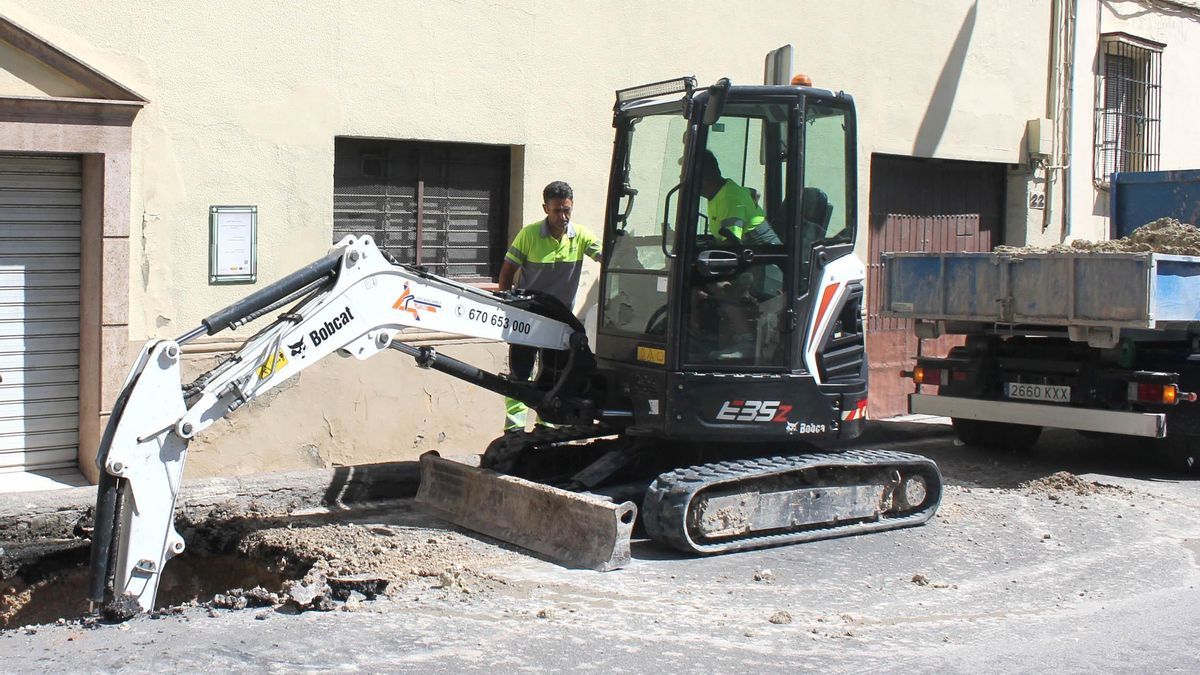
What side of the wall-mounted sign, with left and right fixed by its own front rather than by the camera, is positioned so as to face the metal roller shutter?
right

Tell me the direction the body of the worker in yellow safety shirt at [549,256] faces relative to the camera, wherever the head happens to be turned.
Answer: toward the camera

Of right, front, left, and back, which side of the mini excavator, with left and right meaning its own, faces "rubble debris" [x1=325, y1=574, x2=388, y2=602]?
front

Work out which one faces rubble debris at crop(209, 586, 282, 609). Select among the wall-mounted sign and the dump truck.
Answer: the wall-mounted sign

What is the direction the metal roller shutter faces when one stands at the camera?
facing the viewer

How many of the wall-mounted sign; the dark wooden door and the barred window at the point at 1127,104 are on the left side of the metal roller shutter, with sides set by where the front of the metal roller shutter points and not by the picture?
3

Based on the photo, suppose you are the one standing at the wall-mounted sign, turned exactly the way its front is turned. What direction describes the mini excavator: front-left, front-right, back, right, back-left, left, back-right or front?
front-left

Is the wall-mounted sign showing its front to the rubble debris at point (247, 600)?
yes

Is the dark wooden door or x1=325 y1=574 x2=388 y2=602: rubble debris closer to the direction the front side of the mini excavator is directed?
the rubble debris

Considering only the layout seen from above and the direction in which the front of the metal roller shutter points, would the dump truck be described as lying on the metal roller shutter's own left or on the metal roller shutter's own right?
on the metal roller shutter's own left

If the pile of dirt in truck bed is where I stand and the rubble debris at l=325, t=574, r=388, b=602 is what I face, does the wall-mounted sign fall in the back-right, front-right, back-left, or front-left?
front-right

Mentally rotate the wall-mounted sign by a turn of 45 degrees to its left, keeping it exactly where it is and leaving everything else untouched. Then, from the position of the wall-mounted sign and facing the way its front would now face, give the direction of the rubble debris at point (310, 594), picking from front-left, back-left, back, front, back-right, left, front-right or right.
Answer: front-right

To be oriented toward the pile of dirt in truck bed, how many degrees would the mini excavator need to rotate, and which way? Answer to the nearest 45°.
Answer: approximately 180°
